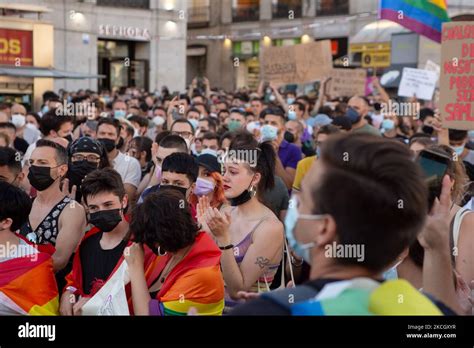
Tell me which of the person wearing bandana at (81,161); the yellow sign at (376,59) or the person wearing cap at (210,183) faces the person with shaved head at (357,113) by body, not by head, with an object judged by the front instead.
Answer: the yellow sign

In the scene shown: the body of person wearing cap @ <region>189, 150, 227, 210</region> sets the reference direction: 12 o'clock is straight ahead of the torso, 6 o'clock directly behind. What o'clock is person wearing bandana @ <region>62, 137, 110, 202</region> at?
person wearing bandana @ <region>62, 137, 110, 202</region> is roughly at 2 o'clock from person wearing cap @ <region>189, 150, 227, 210</region>.

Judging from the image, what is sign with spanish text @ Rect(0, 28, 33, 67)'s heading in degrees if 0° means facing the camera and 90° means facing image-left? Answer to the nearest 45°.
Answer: approximately 0°

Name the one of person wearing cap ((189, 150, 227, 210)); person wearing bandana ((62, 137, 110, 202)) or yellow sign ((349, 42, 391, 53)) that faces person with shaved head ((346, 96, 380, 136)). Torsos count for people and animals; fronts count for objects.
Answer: the yellow sign

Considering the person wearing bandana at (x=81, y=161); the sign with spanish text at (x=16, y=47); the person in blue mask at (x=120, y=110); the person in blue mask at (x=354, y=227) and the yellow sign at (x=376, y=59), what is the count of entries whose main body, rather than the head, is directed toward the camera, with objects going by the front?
4

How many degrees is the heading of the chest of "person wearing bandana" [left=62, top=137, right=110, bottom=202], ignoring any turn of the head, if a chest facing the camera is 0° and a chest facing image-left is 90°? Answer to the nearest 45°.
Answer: approximately 0°

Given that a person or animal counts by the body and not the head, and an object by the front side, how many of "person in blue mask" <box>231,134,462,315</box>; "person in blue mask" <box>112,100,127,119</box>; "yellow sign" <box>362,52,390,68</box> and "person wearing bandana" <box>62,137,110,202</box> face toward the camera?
3

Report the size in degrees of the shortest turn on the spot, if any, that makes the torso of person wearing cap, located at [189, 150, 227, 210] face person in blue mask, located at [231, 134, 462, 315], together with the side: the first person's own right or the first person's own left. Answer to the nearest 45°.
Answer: approximately 45° to the first person's own left
